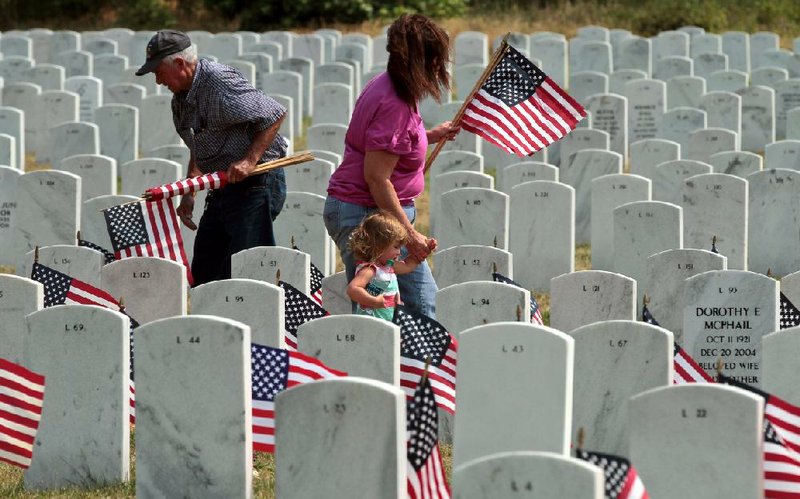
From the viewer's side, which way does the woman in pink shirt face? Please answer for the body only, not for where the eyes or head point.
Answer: to the viewer's right

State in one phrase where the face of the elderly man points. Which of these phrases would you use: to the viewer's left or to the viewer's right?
to the viewer's left
